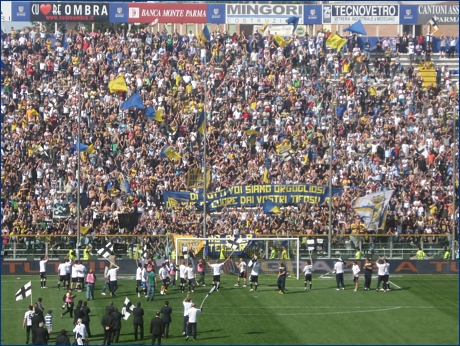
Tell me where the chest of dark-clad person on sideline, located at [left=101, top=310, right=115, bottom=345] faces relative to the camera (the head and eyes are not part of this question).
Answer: away from the camera

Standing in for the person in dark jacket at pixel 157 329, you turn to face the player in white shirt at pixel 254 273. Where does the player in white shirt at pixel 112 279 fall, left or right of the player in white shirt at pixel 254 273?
left

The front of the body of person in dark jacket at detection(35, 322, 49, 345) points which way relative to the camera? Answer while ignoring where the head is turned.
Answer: away from the camera

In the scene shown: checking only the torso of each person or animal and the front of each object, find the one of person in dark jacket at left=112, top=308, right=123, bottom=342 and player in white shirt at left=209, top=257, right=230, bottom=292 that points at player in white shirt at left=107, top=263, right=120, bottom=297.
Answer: the person in dark jacket

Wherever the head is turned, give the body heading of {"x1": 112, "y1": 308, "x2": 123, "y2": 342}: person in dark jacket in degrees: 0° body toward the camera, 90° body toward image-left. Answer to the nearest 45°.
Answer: approximately 180°

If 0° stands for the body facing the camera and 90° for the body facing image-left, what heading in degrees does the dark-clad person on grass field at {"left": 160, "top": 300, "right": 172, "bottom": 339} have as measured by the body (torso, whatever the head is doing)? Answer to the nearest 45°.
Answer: approximately 180°

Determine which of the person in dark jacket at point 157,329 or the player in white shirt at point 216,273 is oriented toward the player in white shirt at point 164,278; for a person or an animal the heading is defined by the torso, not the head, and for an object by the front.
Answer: the person in dark jacket

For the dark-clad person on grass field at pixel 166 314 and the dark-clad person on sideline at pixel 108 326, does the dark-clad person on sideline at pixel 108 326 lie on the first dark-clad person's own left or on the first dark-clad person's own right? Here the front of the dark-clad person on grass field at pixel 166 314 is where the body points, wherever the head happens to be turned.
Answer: on the first dark-clad person's own left
